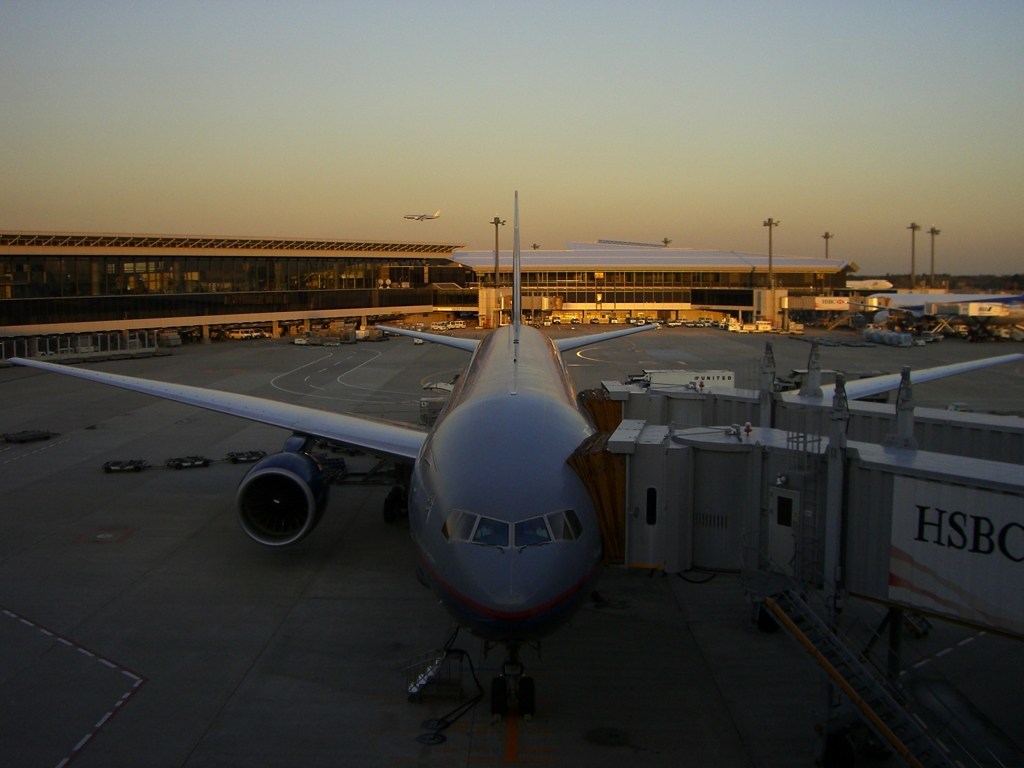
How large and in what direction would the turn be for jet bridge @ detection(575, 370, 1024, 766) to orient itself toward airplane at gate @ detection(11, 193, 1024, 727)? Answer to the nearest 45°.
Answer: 0° — it already faces it

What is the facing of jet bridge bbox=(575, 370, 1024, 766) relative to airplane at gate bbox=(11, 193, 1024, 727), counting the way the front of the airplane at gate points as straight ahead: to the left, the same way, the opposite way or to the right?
to the right

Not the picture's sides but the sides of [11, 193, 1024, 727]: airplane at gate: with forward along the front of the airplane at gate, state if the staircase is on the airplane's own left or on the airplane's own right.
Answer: on the airplane's own left

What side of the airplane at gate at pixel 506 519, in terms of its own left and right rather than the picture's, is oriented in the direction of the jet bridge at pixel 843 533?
left

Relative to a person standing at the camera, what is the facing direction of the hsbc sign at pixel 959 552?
facing the viewer and to the left of the viewer

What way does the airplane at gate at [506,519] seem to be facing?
toward the camera

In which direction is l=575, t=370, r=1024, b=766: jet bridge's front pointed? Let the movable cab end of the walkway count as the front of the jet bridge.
to the viewer's left

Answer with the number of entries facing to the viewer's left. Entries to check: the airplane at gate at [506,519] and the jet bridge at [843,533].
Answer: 1
